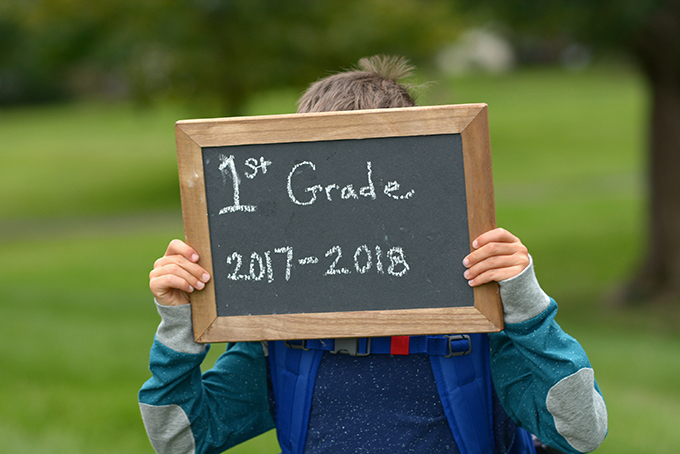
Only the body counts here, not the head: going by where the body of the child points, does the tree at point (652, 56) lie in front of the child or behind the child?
behind

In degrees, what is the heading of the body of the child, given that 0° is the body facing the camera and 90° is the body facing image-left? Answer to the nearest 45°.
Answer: approximately 0°
